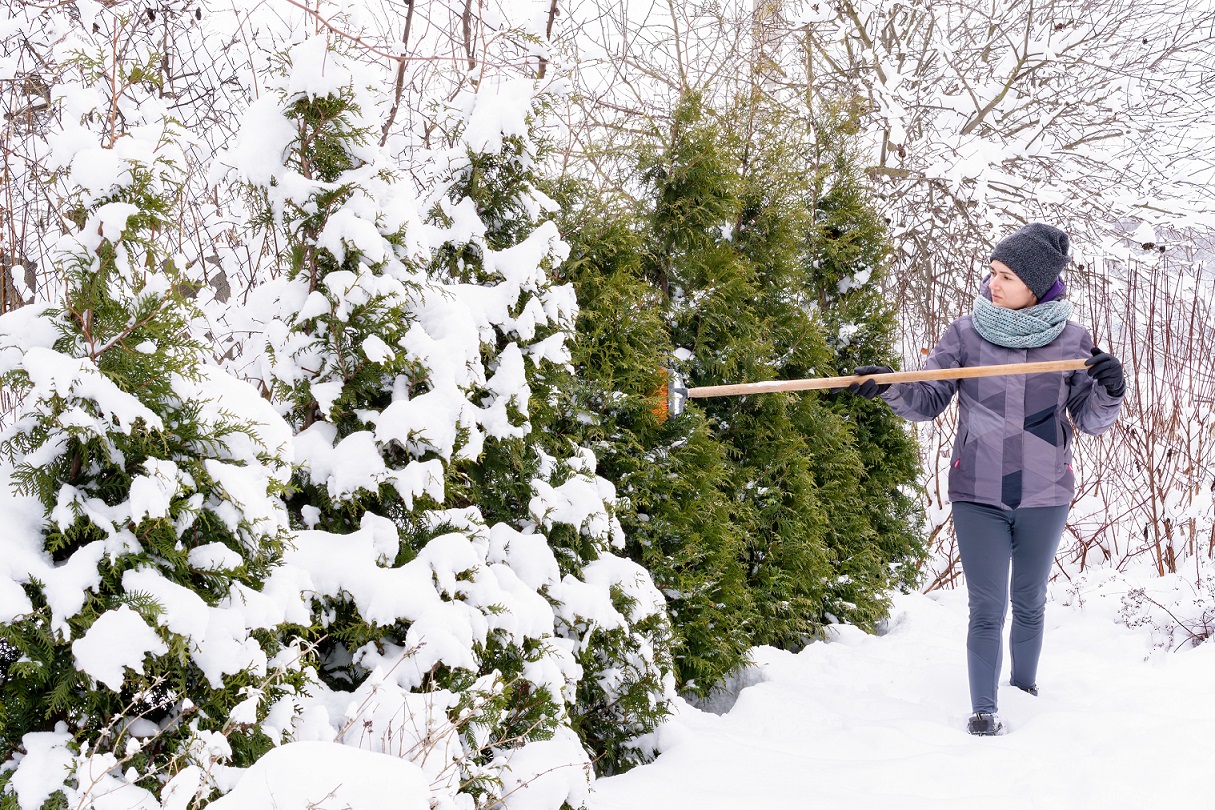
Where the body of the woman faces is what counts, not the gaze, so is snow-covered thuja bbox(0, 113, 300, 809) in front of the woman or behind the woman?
in front

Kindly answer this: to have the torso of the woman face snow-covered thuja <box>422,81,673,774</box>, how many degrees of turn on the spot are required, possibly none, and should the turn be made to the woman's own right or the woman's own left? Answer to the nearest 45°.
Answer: approximately 45° to the woman's own right

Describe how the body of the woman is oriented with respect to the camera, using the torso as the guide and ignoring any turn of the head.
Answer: toward the camera

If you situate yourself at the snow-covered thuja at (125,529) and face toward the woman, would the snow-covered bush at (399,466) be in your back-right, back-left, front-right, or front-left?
front-left

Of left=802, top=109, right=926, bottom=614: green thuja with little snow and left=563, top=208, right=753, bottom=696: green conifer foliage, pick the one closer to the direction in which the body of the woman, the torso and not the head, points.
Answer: the green conifer foliage

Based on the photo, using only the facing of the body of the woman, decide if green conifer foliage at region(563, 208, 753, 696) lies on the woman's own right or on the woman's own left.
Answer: on the woman's own right

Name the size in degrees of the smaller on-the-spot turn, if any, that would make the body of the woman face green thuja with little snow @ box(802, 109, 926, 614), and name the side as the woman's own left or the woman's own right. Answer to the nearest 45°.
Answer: approximately 135° to the woman's own right

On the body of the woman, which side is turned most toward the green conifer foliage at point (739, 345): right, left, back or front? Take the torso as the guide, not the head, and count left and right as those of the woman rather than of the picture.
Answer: right

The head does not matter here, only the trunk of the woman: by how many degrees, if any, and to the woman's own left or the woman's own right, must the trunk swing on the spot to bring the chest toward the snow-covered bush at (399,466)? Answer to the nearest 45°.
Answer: approximately 45° to the woman's own right
